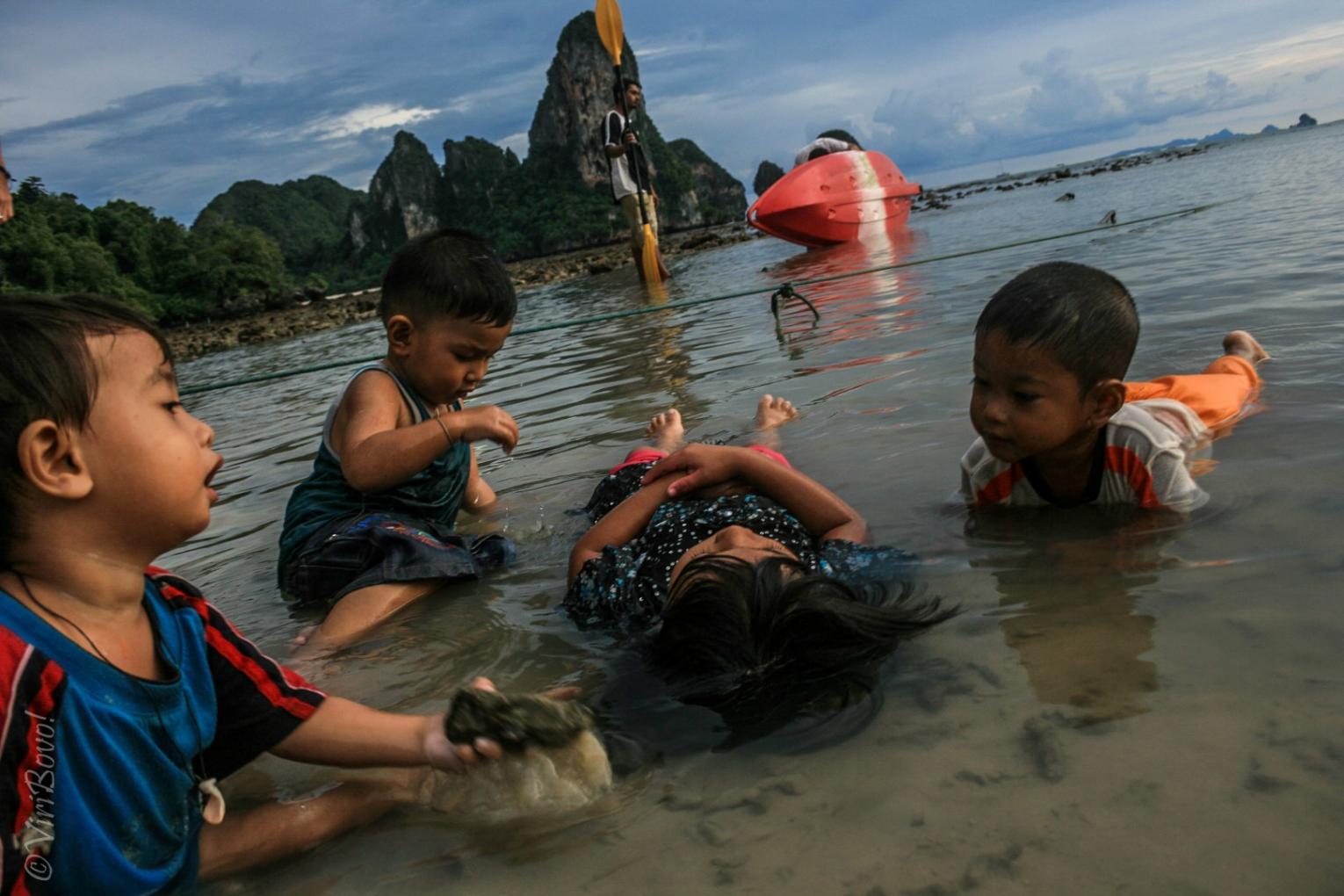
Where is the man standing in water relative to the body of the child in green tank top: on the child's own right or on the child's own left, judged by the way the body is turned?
on the child's own left

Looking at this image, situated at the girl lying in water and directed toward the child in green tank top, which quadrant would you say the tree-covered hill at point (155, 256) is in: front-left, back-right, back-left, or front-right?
front-right

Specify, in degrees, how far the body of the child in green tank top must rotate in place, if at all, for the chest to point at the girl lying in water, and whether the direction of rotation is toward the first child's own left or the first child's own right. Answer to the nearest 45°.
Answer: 0° — they already face them

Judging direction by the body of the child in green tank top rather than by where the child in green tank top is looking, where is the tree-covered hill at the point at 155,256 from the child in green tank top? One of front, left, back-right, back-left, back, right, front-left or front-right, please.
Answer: back-left

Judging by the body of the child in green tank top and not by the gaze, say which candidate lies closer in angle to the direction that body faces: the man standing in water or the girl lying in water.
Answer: the girl lying in water

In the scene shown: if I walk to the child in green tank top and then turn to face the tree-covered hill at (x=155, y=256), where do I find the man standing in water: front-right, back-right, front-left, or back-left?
front-right

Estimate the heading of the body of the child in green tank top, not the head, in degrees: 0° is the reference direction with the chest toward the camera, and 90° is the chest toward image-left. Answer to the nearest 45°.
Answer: approximately 315°

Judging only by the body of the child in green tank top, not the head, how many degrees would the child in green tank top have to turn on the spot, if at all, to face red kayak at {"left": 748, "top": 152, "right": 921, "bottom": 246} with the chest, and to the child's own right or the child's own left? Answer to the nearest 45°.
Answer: approximately 90° to the child's own left
